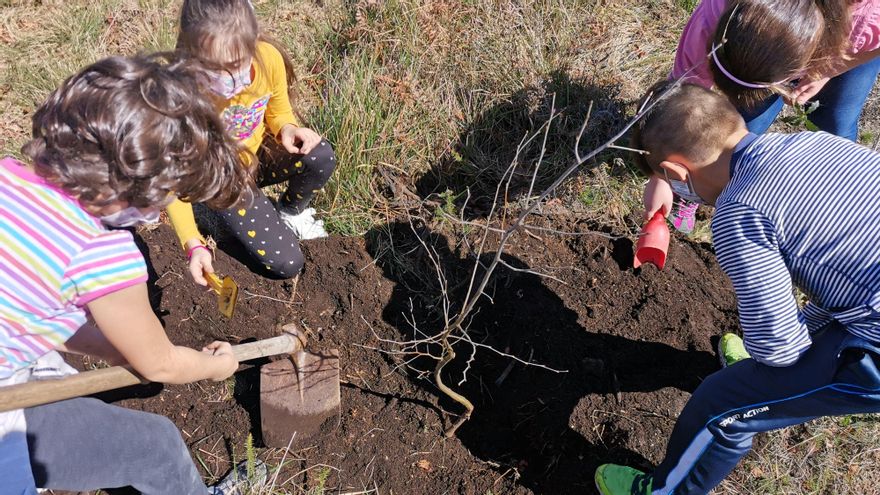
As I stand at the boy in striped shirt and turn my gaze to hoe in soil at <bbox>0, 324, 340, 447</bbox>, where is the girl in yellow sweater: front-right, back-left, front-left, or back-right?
front-right

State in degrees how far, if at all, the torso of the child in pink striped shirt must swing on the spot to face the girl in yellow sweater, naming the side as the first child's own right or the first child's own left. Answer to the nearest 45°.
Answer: approximately 45° to the first child's own left

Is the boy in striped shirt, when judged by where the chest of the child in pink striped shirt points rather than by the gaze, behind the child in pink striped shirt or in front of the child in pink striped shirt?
in front

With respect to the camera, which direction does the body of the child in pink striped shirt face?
to the viewer's right

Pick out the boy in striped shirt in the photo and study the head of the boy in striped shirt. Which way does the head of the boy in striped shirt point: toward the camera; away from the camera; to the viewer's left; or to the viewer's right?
to the viewer's left

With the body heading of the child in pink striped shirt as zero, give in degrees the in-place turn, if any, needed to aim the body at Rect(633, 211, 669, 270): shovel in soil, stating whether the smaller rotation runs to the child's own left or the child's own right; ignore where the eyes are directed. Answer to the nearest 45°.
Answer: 0° — they already face it
